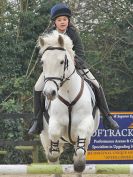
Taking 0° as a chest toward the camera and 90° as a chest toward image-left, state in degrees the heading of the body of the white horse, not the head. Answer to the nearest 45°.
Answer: approximately 0°

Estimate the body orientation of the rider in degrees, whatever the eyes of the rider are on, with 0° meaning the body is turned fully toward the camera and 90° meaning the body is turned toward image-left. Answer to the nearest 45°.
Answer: approximately 0°
